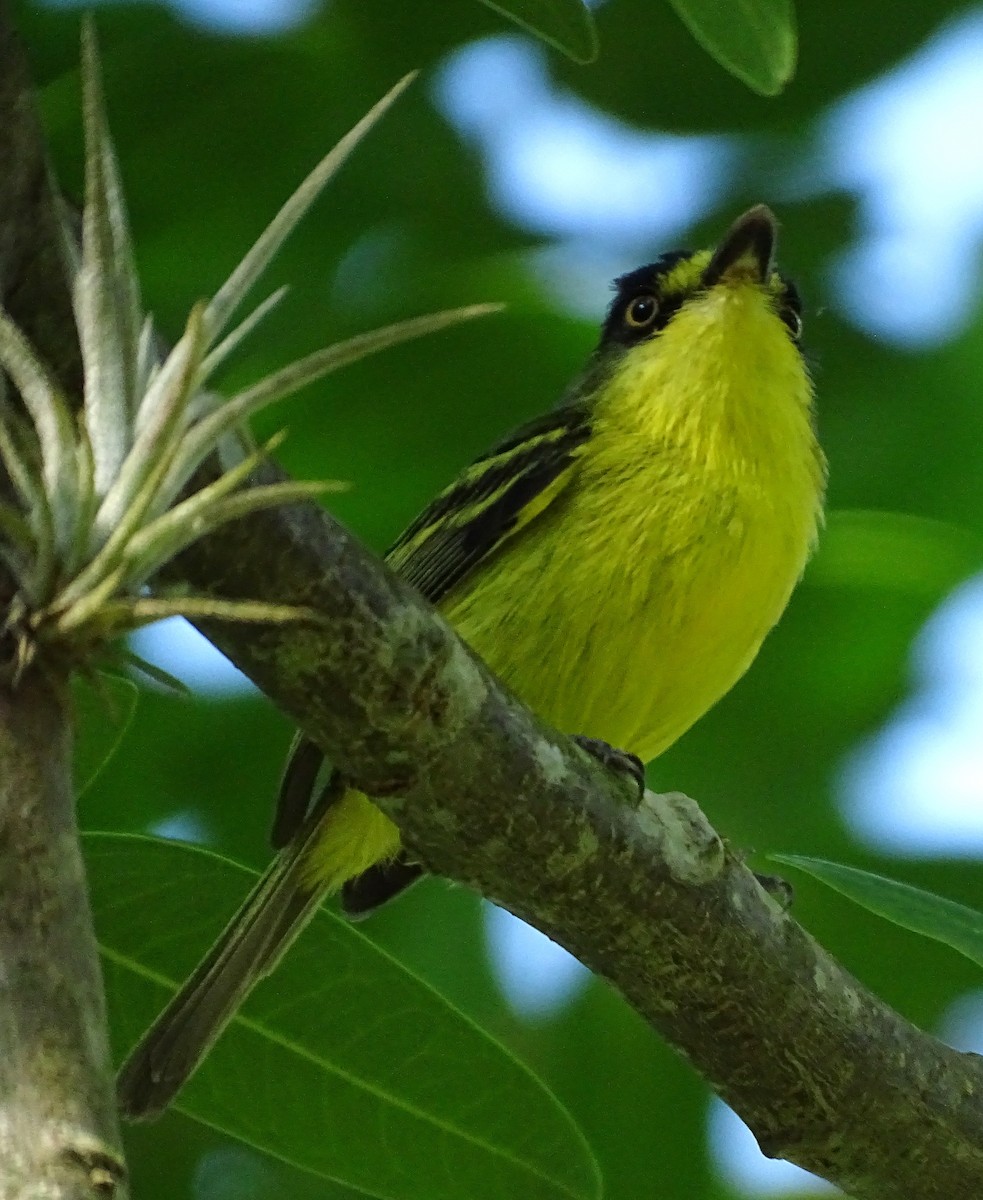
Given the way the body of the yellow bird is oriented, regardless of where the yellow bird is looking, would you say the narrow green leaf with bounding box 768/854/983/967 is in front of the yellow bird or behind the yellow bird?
in front

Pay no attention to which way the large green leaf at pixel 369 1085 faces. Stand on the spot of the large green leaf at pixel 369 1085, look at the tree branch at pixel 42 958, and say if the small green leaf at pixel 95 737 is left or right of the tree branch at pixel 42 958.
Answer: right

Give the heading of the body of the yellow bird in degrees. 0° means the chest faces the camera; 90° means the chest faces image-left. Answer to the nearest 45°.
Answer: approximately 315°

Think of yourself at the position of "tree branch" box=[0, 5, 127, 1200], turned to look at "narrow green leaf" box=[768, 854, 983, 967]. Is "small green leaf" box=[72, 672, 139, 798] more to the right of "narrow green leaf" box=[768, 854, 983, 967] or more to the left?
left
